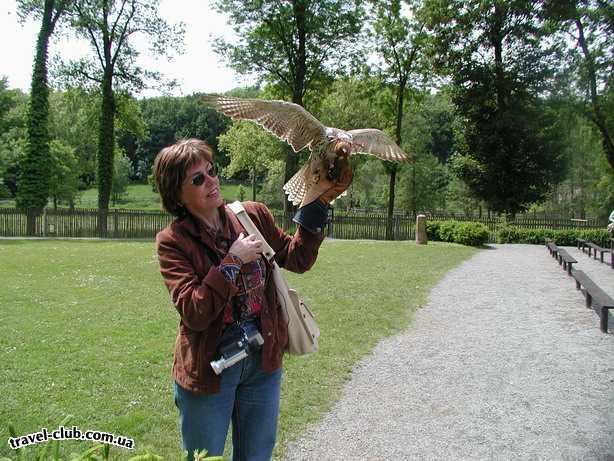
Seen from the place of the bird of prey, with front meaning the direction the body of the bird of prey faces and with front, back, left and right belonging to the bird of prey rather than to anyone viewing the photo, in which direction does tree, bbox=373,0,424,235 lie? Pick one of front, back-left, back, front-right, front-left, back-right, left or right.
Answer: back-left

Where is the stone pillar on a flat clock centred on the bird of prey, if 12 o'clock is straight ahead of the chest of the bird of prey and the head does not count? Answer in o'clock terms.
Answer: The stone pillar is roughly at 8 o'clock from the bird of prey.

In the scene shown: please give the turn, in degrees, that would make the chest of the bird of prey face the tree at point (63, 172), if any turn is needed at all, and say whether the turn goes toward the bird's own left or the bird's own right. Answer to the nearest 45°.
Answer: approximately 180°

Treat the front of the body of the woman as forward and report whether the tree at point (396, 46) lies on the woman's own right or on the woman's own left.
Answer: on the woman's own left

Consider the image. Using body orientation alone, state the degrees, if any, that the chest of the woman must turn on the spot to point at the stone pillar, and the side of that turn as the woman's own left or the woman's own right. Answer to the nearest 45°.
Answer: approximately 135° to the woman's own left

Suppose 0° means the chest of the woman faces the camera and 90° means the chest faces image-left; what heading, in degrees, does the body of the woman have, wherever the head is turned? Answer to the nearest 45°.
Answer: approximately 315°
